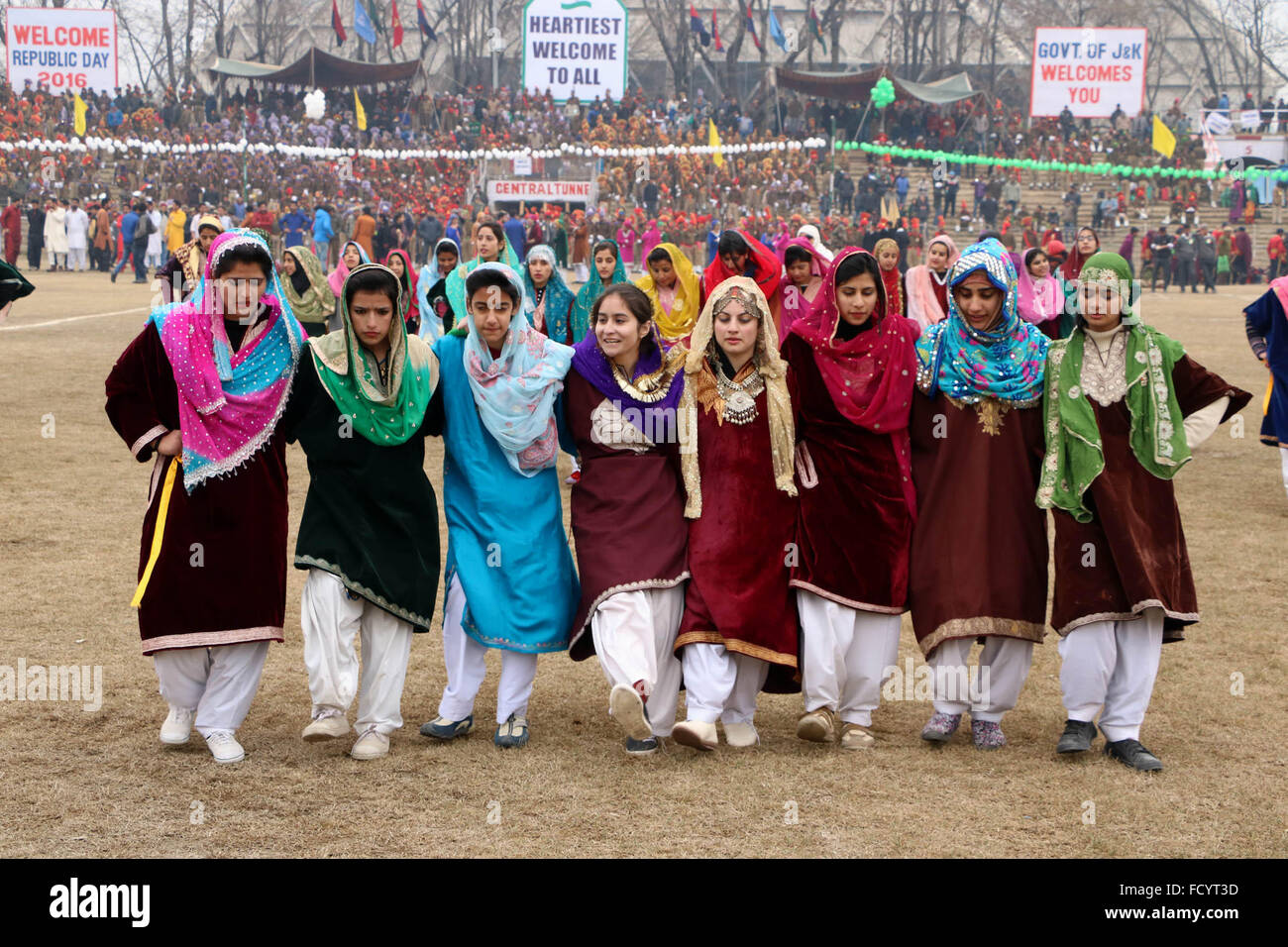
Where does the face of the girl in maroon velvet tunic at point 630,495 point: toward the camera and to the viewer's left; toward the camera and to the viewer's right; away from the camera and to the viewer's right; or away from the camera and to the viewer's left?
toward the camera and to the viewer's left

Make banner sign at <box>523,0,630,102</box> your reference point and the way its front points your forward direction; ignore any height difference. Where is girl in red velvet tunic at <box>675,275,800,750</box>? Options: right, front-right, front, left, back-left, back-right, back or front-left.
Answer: front

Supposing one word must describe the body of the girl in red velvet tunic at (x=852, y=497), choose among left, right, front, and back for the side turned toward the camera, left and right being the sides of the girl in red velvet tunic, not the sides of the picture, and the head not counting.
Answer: front

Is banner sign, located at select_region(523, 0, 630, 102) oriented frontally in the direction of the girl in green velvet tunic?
yes

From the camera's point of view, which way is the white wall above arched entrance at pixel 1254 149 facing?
toward the camera

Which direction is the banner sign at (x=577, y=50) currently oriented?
toward the camera

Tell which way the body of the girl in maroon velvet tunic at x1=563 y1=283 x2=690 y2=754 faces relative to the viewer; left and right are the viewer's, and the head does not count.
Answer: facing the viewer

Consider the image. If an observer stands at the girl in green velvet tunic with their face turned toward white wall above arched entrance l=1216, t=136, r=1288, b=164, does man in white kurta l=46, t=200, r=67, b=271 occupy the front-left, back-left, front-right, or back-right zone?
front-left

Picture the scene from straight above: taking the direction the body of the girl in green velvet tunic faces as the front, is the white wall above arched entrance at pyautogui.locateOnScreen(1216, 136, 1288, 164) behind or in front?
behind

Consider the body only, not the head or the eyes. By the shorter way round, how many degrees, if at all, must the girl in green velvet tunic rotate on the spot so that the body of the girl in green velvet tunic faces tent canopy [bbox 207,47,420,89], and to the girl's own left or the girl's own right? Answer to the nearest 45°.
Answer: approximately 180°

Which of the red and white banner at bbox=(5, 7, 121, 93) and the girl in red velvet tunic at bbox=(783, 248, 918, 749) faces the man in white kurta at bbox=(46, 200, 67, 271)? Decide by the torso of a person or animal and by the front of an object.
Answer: the red and white banner

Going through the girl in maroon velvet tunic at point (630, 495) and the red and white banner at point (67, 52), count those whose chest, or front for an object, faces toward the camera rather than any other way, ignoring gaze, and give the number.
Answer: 2

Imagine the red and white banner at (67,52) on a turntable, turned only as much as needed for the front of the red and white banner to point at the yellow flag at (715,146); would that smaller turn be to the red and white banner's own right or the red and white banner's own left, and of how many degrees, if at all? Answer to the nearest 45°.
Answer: approximately 45° to the red and white banner's own left

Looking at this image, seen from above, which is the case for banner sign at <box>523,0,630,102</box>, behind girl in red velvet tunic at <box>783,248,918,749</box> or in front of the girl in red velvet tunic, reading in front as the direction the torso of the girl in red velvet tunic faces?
behind

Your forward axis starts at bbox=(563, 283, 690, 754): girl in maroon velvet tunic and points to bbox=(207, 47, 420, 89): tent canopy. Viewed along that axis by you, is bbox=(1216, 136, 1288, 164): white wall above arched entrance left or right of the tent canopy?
right

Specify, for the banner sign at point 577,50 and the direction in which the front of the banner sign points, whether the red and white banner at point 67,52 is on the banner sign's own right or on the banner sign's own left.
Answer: on the banner sign's own right

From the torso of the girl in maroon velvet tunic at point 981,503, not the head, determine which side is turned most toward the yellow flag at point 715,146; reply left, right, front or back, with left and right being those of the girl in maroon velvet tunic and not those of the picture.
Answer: back

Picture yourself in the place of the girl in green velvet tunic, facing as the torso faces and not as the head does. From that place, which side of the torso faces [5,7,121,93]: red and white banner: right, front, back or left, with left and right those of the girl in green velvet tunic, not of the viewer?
back
